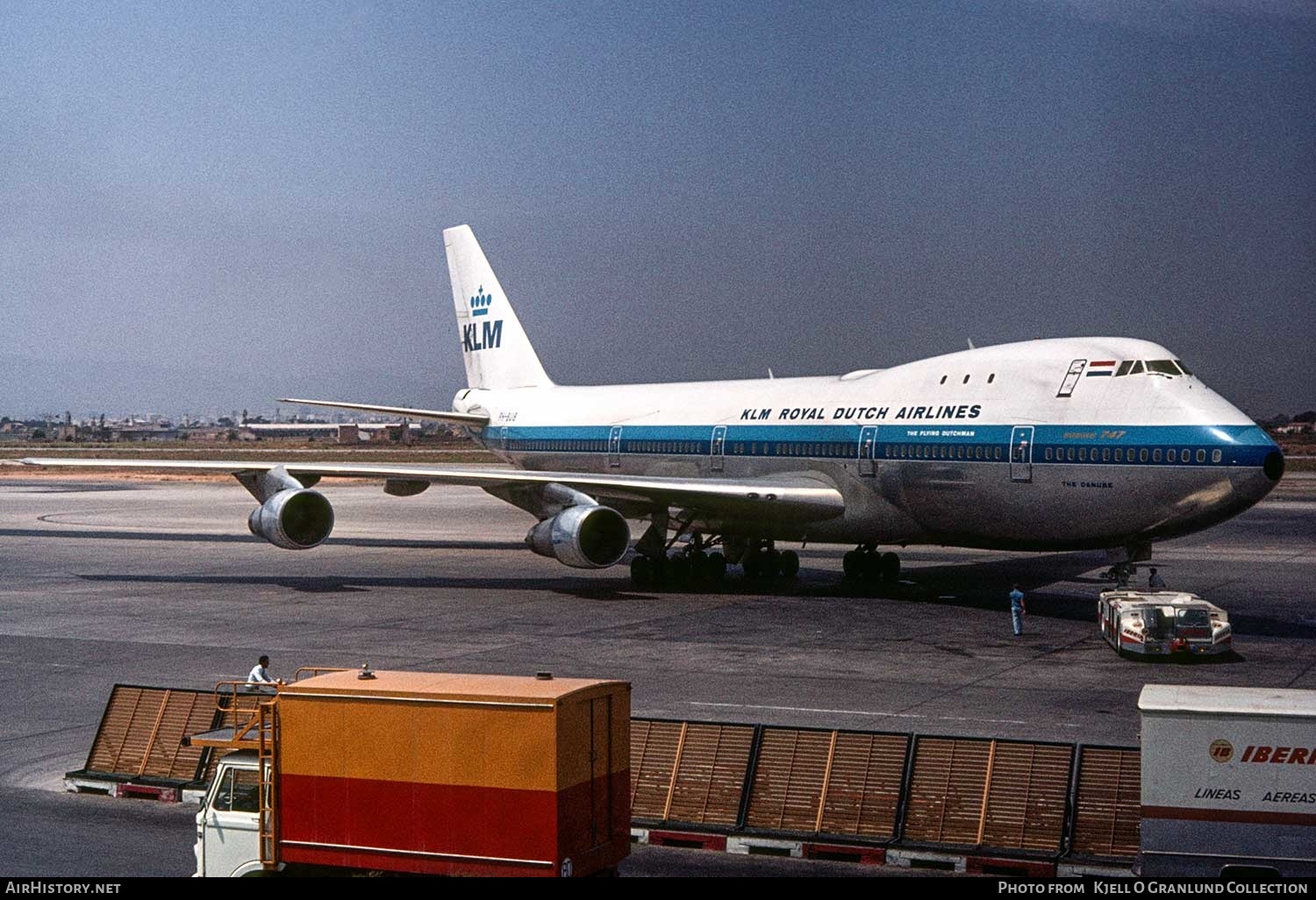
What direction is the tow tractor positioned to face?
toward the camera

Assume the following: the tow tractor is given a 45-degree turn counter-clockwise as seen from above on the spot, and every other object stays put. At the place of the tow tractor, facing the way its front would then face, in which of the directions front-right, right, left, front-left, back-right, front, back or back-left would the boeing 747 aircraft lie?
back

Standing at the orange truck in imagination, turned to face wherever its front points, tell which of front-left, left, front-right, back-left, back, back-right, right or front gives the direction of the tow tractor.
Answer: right

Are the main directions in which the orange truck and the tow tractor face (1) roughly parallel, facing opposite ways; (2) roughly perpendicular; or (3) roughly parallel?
roughly perpendicular

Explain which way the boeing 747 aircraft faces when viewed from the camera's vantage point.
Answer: facing the viewer and to the right of the viewer

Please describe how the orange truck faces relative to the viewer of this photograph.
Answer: facing away from the viewer and to the left of the viewer

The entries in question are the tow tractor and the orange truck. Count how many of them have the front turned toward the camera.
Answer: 1

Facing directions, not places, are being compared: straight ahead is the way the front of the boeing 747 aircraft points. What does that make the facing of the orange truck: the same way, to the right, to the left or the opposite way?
the opposite way

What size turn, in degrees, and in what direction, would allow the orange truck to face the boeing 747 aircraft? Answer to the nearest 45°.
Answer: approximately 90° to its right
